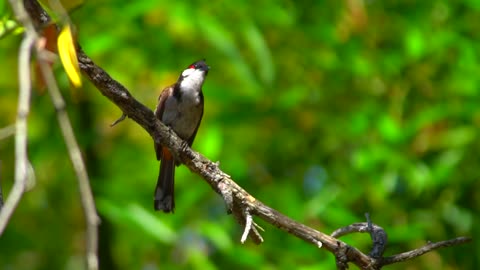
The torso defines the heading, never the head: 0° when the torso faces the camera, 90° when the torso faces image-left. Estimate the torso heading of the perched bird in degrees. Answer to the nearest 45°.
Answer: approximately 315°

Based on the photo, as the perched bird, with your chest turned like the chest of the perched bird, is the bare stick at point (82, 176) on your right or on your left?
on your right
